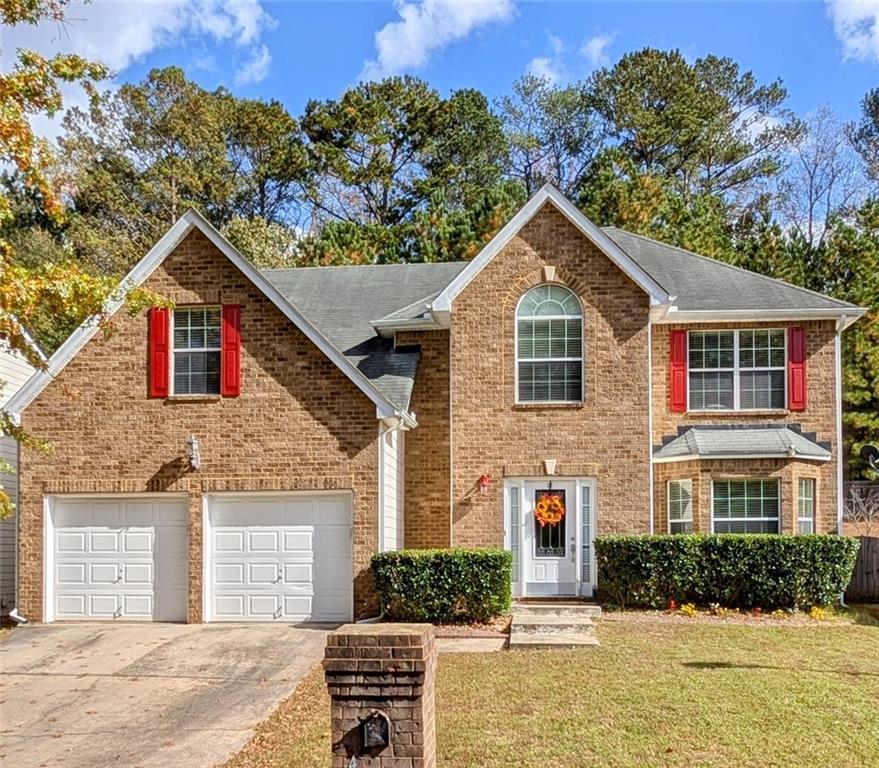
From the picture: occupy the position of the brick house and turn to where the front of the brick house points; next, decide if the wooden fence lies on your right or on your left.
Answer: on your left

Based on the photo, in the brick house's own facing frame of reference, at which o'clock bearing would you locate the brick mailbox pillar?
The brick mailbox pillar is roughly at 12 o'clock from the brick house.

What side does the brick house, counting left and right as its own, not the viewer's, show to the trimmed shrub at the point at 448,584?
front

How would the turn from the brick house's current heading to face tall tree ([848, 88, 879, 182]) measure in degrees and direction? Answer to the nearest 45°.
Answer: approximately 135° to its left

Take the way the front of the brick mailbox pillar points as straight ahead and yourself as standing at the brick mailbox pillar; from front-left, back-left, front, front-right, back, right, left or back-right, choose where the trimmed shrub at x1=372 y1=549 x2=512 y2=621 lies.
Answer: back

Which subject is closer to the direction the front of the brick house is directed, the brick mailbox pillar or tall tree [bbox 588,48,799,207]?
the brick mailbox pillar

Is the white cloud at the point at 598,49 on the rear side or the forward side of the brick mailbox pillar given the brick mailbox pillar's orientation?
on the rear side

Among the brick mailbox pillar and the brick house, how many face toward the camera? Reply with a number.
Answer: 2

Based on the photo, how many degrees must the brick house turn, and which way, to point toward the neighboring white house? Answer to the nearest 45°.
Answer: approximately 90° to its right

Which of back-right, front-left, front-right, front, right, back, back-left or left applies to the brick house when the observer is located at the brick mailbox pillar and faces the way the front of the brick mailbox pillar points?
back

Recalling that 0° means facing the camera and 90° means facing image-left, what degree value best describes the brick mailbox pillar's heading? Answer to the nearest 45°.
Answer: approximately 0°

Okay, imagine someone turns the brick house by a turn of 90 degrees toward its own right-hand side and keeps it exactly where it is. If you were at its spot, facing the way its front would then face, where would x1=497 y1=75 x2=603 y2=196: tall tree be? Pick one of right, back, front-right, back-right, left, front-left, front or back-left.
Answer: right
